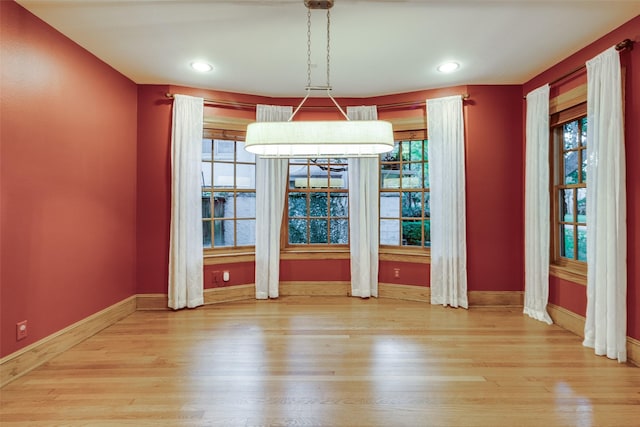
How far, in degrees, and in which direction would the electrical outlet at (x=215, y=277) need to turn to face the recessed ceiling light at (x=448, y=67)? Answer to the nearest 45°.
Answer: approximately 45° to its left

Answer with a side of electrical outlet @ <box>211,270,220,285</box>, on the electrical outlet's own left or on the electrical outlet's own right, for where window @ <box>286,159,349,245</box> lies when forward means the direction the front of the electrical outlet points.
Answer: on the electrical outlet's own left

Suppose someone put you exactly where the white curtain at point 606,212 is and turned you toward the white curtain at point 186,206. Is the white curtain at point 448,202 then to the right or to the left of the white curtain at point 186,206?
right

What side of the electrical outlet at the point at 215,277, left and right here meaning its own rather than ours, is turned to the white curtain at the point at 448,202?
left

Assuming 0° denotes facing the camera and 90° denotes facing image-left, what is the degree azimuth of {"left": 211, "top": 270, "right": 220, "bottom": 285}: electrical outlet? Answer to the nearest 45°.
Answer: approximately 0°

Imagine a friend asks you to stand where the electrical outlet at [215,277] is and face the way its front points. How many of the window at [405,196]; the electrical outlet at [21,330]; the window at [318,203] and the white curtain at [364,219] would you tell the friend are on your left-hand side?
3

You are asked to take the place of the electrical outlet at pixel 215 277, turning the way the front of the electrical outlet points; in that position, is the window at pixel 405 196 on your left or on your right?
on your left
